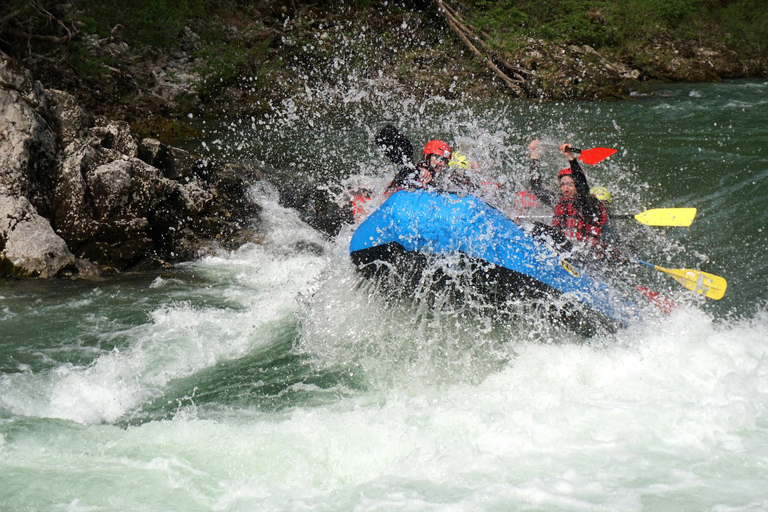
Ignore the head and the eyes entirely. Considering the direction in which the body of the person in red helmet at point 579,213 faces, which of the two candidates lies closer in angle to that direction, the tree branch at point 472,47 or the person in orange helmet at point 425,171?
the person in orange helmet

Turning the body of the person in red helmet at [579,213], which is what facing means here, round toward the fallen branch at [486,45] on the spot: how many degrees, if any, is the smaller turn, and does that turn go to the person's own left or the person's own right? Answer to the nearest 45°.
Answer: approximately 135° to the person's own right

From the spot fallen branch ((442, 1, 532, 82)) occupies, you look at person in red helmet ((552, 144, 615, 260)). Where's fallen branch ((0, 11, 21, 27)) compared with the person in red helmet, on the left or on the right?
right

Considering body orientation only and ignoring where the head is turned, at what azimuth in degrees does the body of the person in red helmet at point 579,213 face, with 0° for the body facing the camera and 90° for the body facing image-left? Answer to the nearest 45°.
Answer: approximately 45°

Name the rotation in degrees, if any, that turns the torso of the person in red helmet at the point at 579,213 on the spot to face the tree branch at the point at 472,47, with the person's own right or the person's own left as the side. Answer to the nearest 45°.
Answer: approximately 135° to the person's own right
